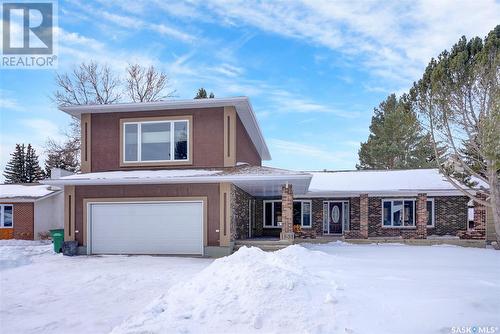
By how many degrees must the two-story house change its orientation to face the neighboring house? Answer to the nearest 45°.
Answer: approximately 135° to its right

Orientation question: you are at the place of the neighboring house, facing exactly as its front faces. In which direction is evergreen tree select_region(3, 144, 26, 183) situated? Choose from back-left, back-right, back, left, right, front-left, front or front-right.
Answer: back

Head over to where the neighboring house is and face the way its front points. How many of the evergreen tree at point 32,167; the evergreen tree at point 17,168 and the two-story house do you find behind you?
2

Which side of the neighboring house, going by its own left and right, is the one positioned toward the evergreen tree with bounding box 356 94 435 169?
left

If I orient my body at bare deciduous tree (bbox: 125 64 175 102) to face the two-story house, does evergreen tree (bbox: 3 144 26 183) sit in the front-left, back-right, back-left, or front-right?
back-right

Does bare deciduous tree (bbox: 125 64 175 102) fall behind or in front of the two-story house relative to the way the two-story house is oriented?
behind

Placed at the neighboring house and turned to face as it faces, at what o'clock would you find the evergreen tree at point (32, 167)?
The evergreen tree is roughly at 6 o'clock from the neighboring house.

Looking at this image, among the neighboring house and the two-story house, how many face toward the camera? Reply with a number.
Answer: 2

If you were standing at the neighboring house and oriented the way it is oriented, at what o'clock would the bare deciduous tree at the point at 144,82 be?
The bare deciduous tree is roughly at 8 o'clock from the neighboring house.

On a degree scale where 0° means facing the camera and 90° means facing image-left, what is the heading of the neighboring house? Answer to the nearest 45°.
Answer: approximately 0°
